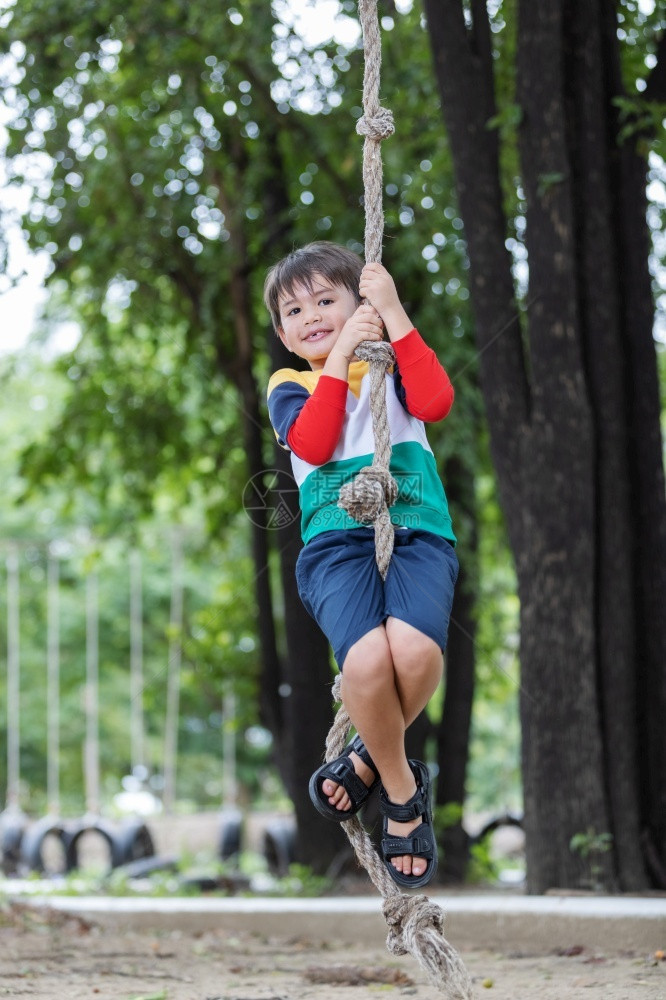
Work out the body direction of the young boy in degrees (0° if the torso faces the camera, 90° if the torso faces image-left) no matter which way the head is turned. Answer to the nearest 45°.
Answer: approximately 0°

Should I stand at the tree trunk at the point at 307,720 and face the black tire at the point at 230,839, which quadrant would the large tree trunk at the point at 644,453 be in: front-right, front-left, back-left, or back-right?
back-right

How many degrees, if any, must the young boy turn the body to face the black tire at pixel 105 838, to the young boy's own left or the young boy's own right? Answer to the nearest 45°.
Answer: approximately 180°

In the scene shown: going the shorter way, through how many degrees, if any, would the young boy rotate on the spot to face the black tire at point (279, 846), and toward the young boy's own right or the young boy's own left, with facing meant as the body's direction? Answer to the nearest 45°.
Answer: approximately 180°

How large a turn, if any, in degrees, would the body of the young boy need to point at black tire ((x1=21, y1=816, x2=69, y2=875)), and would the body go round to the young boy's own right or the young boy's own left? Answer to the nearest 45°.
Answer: approximately 180°

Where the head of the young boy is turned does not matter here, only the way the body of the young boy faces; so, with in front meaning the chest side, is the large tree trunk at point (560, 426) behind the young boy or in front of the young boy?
behind

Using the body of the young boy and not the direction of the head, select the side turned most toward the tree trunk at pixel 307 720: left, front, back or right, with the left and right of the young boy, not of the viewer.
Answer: back
